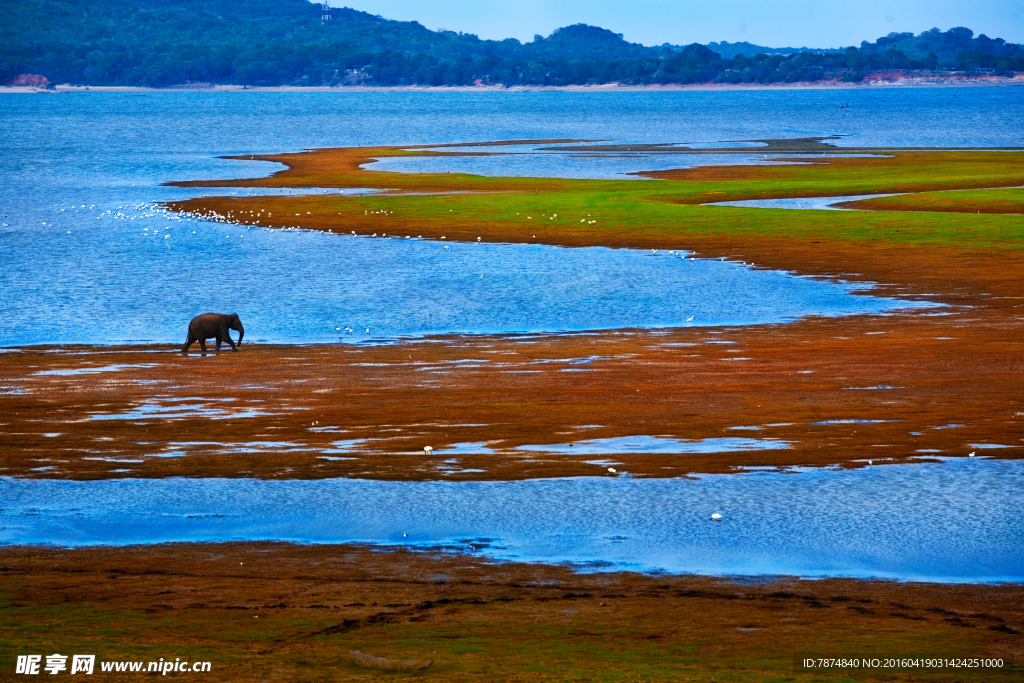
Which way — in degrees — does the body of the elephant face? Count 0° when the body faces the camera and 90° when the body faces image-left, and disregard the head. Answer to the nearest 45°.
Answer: approximately 270°
